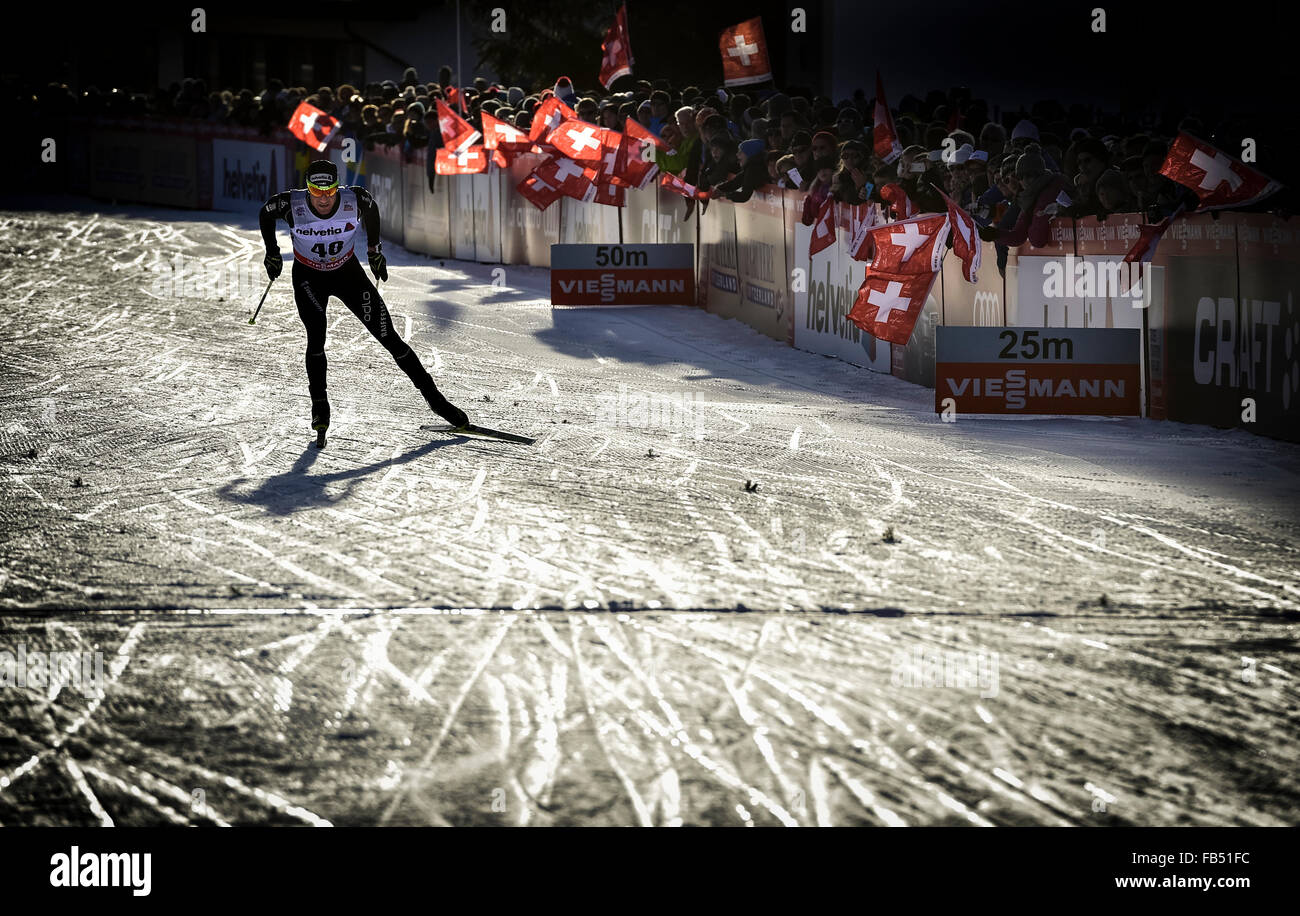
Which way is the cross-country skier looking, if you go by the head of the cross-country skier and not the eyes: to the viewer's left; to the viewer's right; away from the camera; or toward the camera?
toward the camera

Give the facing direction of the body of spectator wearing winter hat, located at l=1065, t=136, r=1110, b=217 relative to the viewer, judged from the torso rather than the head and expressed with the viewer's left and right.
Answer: facing the viewer and to the left of the viewer

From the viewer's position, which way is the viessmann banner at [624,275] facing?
facing the viewer

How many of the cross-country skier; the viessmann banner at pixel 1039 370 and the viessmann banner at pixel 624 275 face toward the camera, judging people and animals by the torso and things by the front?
3

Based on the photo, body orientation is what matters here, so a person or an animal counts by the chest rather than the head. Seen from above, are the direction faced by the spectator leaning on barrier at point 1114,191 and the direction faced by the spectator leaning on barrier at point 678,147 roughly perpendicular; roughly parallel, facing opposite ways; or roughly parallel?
roughly parallel

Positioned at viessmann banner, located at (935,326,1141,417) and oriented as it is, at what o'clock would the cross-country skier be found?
The cross-country skier is roughly at 2 o'clock from the viessmann banner.

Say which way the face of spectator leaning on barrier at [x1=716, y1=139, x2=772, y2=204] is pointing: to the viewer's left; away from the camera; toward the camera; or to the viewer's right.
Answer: to the viewer's left

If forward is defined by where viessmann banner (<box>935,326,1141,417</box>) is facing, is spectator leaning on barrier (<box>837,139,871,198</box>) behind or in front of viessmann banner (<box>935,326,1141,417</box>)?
behind

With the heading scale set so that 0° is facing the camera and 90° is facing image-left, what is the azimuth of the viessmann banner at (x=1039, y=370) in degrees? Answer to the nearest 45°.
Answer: approximately 0°

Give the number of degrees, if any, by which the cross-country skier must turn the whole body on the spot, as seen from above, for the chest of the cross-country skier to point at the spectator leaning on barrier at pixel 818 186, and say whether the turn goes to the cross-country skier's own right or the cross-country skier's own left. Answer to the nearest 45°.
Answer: approximately 135° to the cross-country skier's own left

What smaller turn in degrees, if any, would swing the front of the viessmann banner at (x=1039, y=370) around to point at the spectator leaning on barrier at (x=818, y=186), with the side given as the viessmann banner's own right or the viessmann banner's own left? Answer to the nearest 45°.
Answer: approximately 135° to the viessmann banner's own right
